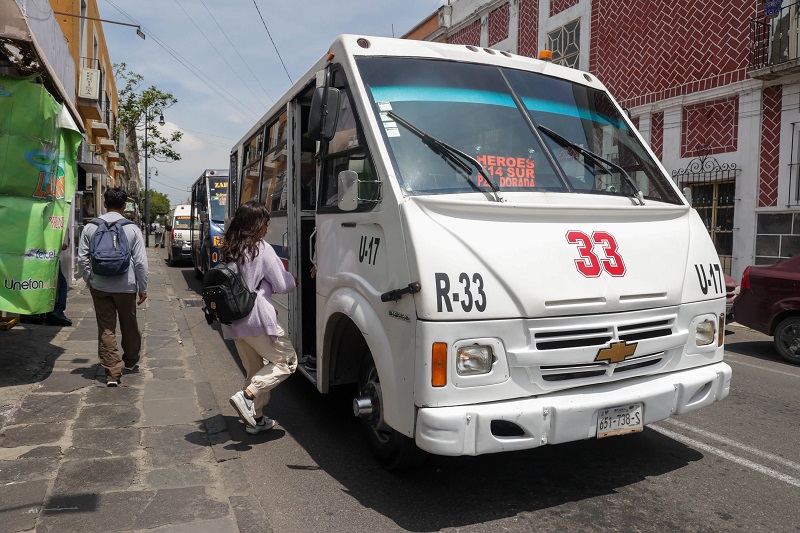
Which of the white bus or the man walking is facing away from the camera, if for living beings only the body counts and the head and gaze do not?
the man walking

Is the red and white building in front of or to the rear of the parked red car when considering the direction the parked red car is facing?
to the rear

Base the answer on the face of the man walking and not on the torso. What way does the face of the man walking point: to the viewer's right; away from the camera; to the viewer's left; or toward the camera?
away from the camera

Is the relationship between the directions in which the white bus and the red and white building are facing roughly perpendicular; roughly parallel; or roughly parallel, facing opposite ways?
roughly perpendicular

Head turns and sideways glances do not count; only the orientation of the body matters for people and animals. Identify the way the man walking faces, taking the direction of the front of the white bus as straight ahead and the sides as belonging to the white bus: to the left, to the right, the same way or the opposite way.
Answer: the opposite way

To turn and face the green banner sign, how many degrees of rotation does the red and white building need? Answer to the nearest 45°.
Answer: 0° — it already faces it

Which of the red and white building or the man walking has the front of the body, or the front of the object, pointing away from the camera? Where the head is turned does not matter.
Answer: the man walking

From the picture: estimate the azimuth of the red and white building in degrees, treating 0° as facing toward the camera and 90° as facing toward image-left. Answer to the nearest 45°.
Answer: approximately 45°

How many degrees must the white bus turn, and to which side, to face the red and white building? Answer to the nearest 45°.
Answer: approximately 90° to its left

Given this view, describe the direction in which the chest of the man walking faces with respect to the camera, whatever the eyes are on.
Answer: away from the camera

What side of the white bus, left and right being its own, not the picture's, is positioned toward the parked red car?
left

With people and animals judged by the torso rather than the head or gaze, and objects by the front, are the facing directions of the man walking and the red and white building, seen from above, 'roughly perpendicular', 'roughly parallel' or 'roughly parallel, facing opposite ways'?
roughly perpendicular
